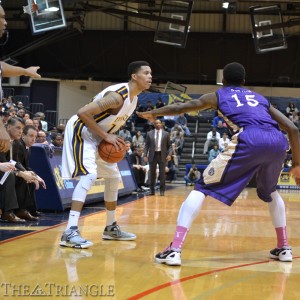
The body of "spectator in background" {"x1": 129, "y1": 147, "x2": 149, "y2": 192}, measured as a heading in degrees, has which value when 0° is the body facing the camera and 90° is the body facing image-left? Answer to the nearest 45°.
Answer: approximately 315°

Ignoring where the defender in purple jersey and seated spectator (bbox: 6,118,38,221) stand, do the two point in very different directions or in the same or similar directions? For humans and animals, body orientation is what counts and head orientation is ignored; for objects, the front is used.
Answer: very different directions

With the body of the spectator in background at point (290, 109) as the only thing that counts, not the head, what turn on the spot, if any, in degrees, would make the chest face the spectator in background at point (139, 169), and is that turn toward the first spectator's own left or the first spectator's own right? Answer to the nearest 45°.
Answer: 0° — they already face them

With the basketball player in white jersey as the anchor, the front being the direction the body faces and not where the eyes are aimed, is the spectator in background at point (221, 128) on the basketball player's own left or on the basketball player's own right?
on the basketball player's own left

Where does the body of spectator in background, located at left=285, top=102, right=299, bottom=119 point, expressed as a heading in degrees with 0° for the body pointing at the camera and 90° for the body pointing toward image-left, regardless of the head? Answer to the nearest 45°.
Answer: approximately 0°

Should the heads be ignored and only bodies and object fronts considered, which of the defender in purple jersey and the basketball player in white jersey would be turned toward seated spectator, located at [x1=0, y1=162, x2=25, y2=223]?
the defender in purple jersey

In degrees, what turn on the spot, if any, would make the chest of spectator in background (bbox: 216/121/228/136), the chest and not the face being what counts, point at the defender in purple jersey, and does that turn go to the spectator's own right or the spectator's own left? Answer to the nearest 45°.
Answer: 0° — they already face them

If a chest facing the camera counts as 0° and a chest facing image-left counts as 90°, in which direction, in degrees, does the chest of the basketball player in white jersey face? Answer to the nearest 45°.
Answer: approximately 270°

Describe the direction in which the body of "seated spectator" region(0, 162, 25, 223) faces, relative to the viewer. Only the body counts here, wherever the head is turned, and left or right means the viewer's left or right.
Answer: facing to the right of the viewer

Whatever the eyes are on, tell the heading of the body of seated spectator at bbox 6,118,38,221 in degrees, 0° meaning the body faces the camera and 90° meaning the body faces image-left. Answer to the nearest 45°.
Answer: approximately 315°

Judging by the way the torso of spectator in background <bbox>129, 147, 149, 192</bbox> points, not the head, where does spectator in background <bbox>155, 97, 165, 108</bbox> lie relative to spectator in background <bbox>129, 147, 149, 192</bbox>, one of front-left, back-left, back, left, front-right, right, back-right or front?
back-left

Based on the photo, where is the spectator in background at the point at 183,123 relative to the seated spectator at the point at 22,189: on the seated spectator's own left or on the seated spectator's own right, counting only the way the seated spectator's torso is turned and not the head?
on the seated spectator's own left

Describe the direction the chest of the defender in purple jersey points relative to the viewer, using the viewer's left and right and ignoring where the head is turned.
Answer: facing away from the viewer and to the left of the viewer

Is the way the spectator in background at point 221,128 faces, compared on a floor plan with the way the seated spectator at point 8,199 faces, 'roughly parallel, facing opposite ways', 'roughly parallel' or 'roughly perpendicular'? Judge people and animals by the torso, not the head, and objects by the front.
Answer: roughly perpendicular

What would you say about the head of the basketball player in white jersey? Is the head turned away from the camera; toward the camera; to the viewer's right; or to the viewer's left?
to the viewer's right

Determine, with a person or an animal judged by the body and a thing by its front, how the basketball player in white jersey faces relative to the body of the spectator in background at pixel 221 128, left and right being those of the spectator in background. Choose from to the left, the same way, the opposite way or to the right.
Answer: to the left
